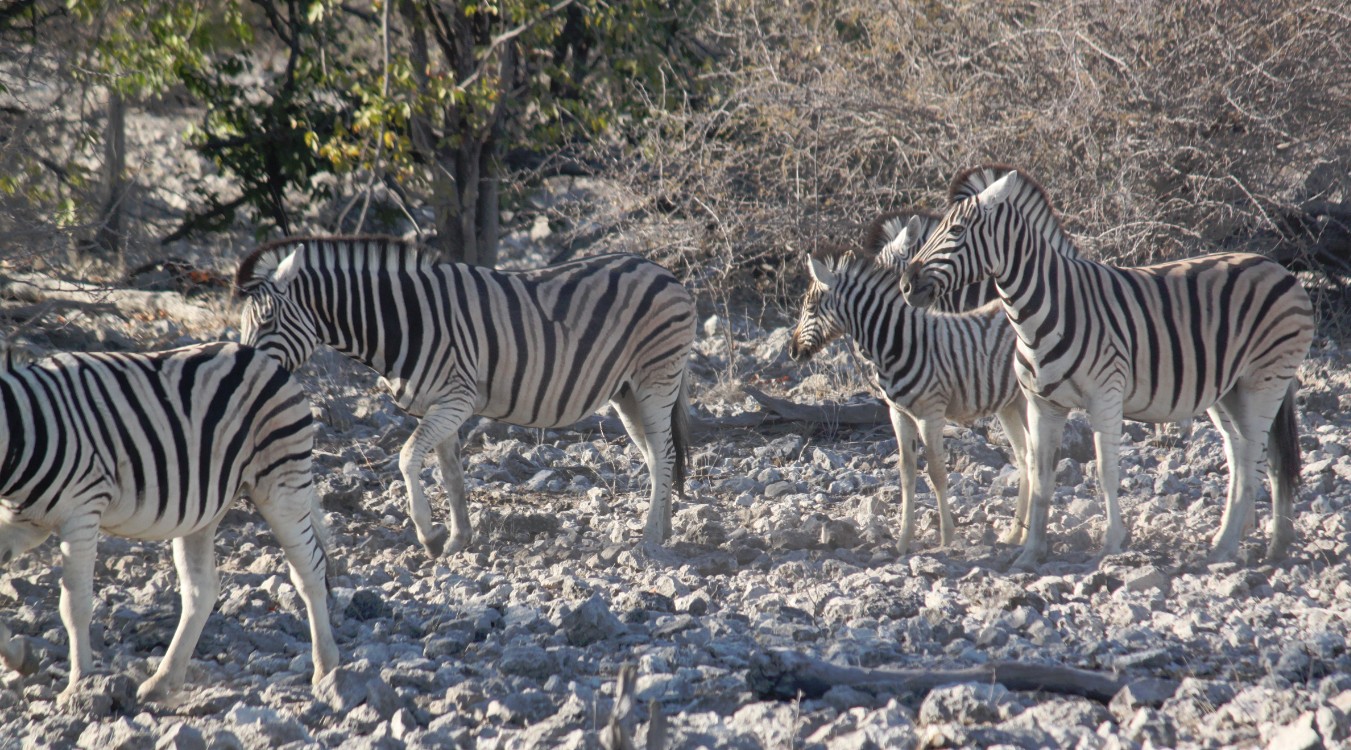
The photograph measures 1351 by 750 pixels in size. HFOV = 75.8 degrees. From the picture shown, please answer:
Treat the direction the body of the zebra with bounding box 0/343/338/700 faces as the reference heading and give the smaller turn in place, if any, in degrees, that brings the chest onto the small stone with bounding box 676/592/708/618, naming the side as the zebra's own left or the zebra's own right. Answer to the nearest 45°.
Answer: approximately 180°

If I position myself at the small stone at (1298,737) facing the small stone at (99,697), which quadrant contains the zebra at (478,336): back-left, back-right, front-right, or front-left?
front-right

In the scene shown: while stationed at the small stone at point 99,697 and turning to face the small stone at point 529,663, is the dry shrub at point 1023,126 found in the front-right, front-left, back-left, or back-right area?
front-left

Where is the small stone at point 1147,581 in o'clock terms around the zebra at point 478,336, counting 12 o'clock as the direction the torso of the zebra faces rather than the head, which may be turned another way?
The small stone is roughly at 7 o'clock from the zebra.

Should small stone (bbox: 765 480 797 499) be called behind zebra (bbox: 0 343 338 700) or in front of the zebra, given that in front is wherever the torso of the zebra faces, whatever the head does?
behind

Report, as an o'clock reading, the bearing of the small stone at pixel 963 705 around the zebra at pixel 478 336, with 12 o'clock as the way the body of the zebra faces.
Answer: The small stone is roughly at 8 o'clock from the zebra.

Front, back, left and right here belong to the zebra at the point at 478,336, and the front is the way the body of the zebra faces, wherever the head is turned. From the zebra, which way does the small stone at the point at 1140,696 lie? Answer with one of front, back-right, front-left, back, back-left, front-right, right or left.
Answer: back-left

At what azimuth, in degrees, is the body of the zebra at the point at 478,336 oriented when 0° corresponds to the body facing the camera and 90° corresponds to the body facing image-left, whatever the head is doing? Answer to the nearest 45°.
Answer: approximately 90°

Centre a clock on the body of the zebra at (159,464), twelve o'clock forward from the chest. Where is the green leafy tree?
The green leafy tree is roughly at 4 o'clock from the zebra.

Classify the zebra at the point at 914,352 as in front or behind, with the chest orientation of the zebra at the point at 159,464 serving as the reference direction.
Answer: behind

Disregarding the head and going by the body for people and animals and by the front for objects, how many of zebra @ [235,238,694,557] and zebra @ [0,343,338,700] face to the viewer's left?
2

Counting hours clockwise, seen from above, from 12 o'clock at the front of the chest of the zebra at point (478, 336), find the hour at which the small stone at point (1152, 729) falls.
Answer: The small stone is roughly at 8 o'clock from the zebra.

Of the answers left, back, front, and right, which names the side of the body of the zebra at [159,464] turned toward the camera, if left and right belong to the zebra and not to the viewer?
left
